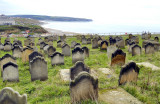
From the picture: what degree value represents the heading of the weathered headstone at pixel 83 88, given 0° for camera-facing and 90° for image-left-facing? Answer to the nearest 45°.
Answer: approximately 0°

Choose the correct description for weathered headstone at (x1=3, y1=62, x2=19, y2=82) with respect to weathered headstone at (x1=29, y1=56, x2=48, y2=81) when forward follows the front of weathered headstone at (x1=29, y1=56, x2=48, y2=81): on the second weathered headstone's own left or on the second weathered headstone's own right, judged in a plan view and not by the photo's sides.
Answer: on the second weathered headstone's own right

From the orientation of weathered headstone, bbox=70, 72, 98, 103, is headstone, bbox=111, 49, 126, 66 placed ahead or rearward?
rearward

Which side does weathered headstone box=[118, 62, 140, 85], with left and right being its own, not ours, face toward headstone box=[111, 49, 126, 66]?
back

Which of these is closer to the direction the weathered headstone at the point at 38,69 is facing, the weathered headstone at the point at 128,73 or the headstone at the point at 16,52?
the weathered headstone
